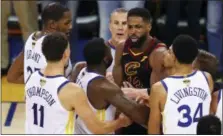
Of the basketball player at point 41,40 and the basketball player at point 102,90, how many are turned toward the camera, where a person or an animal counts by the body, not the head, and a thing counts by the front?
0

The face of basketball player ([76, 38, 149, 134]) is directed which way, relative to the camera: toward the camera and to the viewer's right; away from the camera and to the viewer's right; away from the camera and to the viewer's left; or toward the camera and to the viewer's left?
away from the camera and to the viewer's right

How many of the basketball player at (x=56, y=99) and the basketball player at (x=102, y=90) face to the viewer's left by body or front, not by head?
0

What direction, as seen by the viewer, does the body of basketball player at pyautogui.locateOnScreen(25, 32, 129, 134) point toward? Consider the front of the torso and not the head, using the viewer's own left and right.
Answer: facing away from the viewer and to the right of the viewer

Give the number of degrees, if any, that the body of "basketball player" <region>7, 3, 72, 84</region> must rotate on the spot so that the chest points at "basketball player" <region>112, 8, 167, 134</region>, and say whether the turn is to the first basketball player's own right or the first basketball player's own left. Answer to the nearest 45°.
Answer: approximately 45° to the first basketball player's own right

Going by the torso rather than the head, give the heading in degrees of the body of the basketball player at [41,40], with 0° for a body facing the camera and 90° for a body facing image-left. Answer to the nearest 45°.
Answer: approximately 225°

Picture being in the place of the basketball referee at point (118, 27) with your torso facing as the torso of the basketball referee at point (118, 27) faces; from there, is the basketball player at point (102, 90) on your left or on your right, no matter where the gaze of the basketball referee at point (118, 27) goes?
on your right
